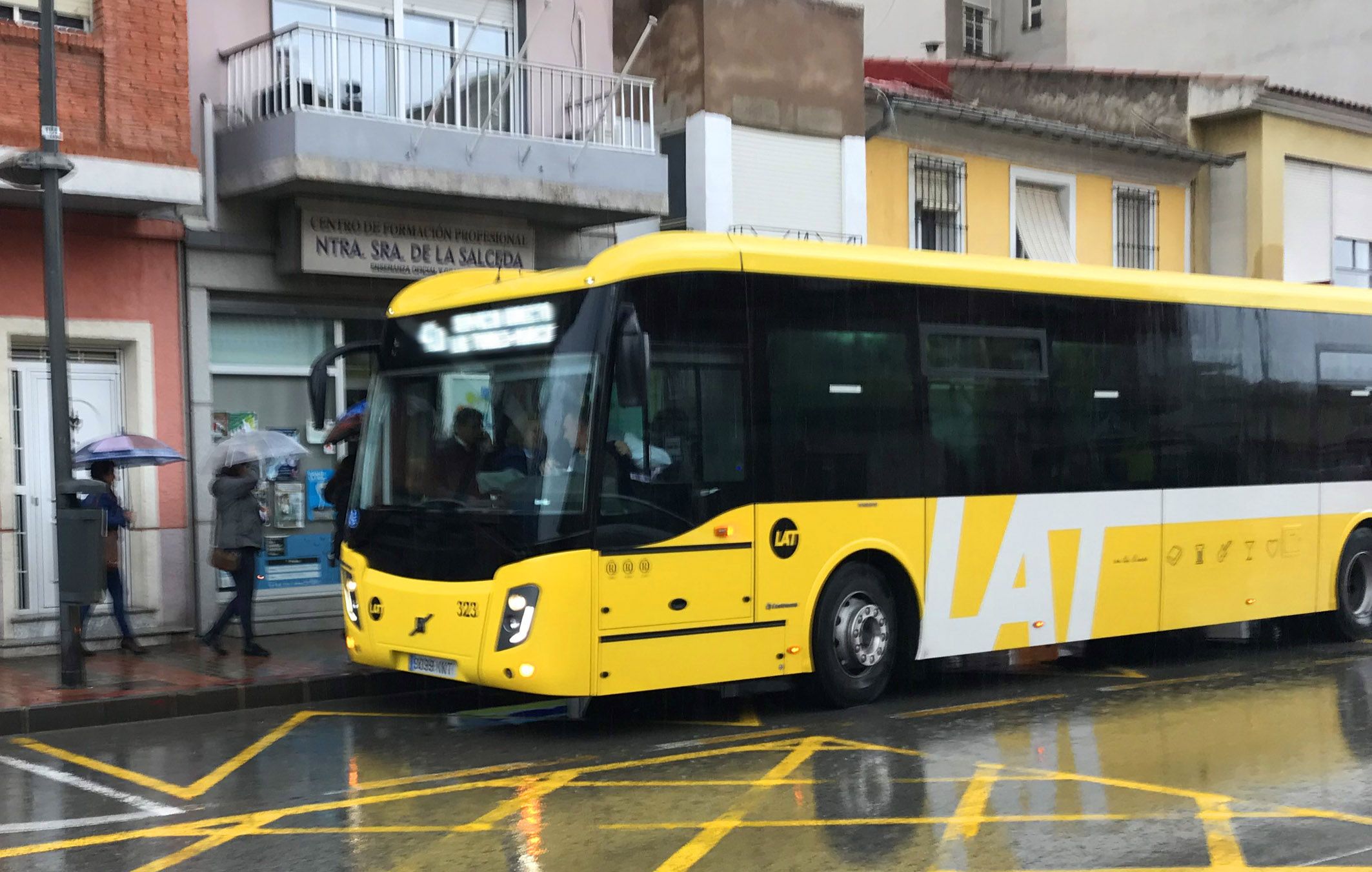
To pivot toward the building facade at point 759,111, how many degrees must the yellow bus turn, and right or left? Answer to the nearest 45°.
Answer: approximately 135° to its right

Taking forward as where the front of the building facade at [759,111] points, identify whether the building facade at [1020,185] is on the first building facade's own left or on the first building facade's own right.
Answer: on the first building facade's own left

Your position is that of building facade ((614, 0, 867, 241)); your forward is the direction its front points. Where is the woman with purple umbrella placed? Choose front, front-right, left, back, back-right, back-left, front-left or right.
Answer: right

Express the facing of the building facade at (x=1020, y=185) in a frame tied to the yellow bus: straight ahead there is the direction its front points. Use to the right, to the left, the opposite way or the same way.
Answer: to the left

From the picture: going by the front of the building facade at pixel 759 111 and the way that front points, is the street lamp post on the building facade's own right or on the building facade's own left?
on the building facade's own right

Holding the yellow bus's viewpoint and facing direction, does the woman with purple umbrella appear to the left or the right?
on its right

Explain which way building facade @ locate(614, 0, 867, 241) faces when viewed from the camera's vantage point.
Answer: facing the viewer and to the right of the viewer

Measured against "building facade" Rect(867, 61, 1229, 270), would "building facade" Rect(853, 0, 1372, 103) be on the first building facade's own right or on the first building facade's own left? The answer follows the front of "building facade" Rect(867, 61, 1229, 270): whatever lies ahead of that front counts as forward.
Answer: on the first building facade's own left
